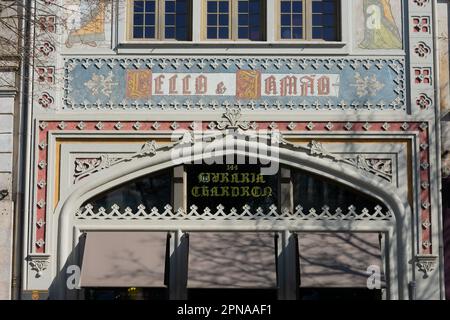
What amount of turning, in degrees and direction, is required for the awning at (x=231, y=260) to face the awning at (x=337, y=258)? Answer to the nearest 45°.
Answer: approximately 90° to its left

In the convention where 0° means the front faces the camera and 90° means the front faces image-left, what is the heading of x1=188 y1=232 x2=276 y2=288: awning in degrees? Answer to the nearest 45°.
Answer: approximately 0°

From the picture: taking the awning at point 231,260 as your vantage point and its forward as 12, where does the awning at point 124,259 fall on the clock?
the awning at point 124,259 is roughly at 3 o'clock from the awning at point 231,260.

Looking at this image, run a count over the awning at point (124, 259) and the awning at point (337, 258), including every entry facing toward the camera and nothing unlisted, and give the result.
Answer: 2

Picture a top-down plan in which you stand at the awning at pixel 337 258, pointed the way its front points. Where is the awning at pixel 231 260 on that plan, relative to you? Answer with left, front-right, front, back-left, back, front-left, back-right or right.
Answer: right

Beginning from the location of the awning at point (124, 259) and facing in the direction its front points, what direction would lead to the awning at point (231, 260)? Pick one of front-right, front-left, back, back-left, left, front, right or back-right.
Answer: left
